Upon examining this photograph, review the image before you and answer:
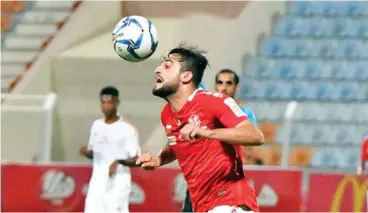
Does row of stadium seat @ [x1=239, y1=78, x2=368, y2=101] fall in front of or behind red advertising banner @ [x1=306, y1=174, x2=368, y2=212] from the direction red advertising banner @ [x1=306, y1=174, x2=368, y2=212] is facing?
behind

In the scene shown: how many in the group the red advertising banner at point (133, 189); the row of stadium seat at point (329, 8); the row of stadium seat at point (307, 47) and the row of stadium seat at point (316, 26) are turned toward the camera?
4

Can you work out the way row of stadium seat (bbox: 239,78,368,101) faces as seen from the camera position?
facing the viewer

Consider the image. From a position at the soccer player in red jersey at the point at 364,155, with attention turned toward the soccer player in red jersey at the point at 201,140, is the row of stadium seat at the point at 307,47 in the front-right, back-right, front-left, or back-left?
back-right

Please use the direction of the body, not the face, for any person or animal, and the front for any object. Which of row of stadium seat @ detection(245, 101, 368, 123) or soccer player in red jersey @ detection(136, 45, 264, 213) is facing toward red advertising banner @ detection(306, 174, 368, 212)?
the row of stadium seat

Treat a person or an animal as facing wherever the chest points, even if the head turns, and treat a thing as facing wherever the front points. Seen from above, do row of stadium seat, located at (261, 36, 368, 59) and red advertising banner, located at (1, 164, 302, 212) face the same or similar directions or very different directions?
same or similar directions

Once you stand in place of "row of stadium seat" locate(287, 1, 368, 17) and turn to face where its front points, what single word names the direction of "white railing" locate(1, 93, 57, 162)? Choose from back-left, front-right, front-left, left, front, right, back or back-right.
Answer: front-right

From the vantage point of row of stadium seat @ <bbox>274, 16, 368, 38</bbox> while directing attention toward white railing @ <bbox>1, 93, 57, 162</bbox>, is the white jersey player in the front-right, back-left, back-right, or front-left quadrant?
front-left

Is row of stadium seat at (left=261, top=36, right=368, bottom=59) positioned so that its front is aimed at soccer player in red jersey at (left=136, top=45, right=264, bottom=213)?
yes

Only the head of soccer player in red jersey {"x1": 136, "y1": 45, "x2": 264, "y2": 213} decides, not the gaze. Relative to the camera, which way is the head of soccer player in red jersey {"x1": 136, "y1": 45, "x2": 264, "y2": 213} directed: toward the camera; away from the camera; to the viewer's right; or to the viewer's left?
to the viewer's left

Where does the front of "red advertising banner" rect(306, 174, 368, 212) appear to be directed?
toward the camera

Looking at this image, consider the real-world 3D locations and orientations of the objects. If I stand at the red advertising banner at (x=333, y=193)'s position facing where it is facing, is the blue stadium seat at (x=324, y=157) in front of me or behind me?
behind

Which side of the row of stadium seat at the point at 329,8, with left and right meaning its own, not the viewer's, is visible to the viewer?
front
